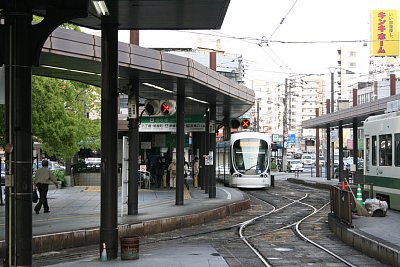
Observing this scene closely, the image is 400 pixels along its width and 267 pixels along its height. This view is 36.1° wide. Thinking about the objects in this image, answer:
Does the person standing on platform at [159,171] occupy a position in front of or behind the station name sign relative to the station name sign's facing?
behind

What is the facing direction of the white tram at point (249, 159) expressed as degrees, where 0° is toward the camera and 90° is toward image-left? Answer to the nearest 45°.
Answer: approximately 0°

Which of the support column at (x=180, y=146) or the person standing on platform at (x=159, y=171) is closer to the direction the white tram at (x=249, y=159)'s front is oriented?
the support column

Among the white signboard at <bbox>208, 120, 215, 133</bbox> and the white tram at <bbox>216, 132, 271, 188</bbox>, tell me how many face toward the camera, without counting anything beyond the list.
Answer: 2

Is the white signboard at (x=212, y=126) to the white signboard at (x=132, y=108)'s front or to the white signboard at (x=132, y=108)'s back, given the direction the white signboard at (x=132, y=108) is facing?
to the back

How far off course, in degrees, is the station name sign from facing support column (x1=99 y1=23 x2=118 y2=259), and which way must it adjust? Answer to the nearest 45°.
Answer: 0° — it already faces it
